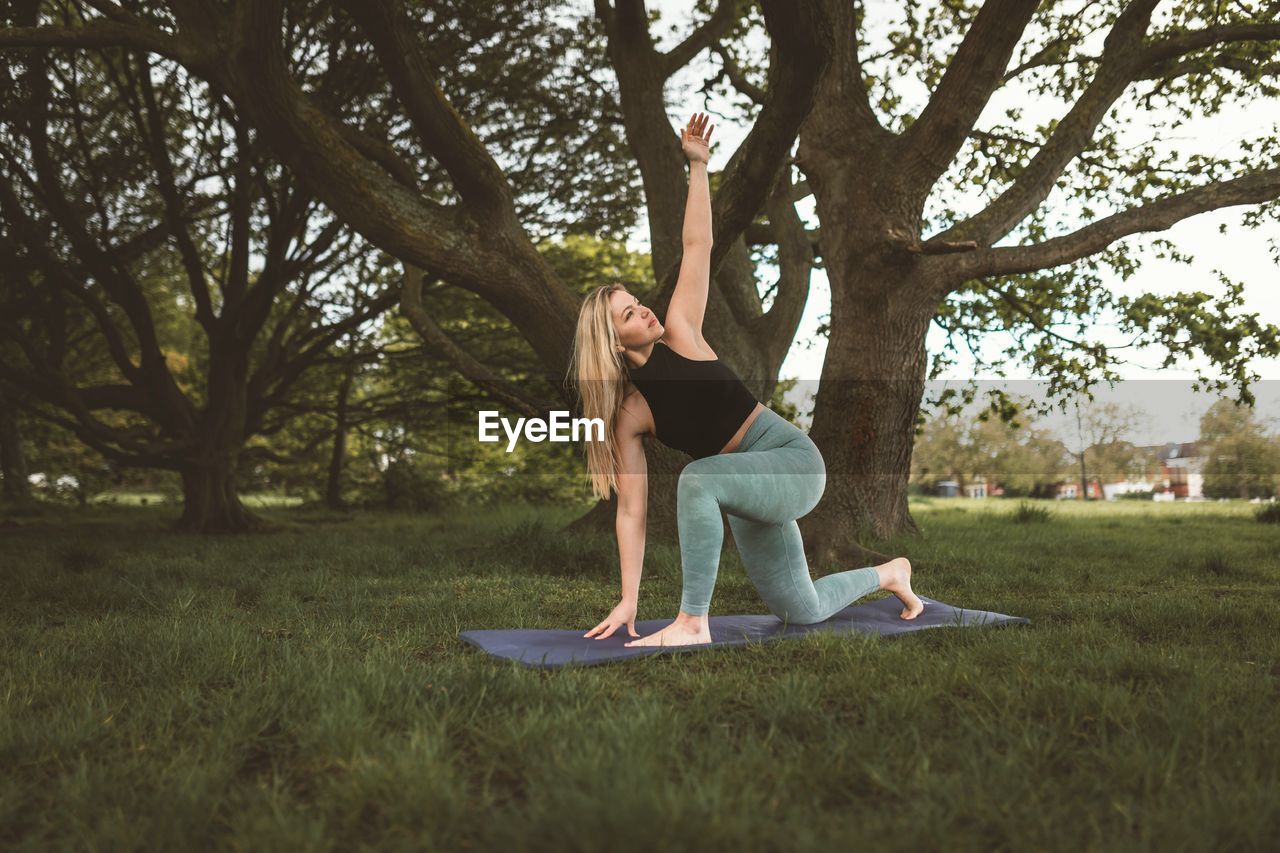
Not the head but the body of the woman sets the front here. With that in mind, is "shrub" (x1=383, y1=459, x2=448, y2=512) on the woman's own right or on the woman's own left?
on the woman's own right

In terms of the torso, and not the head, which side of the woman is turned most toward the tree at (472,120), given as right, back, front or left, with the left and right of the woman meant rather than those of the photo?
right

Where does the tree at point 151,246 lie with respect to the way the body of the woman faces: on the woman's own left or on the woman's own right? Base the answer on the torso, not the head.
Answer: on the woman's own right

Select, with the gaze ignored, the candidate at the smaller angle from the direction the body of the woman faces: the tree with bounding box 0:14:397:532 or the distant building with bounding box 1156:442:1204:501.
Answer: the tree

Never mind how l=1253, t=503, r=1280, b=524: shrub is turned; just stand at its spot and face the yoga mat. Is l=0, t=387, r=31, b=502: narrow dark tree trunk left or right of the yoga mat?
right

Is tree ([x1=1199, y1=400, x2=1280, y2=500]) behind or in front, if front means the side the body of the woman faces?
behind

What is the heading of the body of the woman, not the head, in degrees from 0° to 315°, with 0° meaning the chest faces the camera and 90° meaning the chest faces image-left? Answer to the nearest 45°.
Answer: approximately 45°

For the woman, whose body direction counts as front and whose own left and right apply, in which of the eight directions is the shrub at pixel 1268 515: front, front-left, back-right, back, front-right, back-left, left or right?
back

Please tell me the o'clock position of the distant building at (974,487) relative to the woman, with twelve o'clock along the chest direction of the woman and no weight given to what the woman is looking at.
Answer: The distant building is roughly at 5 o'clock from the woman.

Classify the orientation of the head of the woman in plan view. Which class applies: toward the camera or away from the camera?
toward the camera
